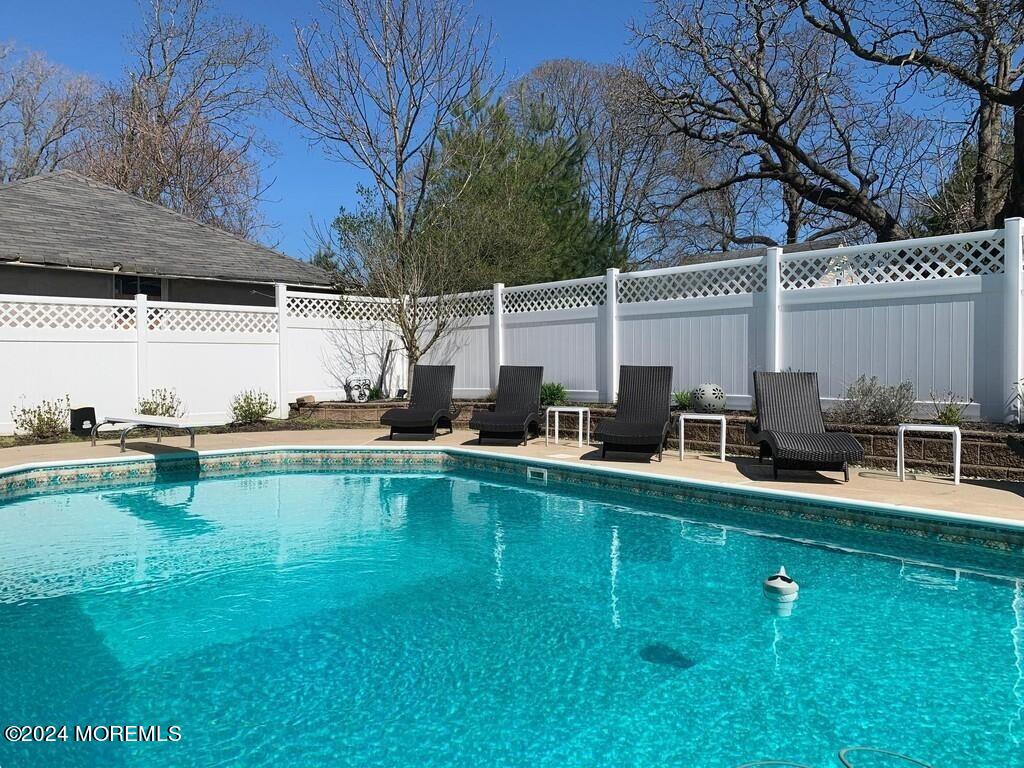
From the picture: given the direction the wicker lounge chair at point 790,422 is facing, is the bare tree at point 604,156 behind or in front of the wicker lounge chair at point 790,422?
behind

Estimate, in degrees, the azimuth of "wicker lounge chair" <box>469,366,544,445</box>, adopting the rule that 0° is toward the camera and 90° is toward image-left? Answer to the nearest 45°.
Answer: approximately 45°

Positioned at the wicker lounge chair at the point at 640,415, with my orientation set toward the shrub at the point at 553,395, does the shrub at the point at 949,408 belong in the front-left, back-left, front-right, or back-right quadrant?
back-right

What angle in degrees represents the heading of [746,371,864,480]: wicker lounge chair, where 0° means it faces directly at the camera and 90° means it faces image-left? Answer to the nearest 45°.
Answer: approximately 315°

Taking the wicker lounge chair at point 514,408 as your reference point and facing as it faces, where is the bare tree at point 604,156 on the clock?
The bare tree is roughly at 5 o'clock from the wicker lounge chair.

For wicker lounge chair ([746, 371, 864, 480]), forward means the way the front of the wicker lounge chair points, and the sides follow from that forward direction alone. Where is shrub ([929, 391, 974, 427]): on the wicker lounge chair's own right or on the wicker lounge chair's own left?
on the wicker lounge chair's own left

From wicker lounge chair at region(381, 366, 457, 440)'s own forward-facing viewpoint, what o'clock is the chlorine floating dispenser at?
The chlorine floating dispenser is roughly at 10 o'clock from the wicker lounge chair.

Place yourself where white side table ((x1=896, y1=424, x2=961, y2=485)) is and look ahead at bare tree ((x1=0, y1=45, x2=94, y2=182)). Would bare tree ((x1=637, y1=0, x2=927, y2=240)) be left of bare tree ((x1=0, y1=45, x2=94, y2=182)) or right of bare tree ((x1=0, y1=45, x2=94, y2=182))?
right

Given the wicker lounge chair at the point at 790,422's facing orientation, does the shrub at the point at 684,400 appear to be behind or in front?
behind

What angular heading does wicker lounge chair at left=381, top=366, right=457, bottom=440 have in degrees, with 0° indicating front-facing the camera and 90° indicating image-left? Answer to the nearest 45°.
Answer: approximately 45°

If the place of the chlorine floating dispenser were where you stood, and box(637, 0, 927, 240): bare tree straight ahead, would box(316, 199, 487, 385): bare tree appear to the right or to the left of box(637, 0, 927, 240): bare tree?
left
